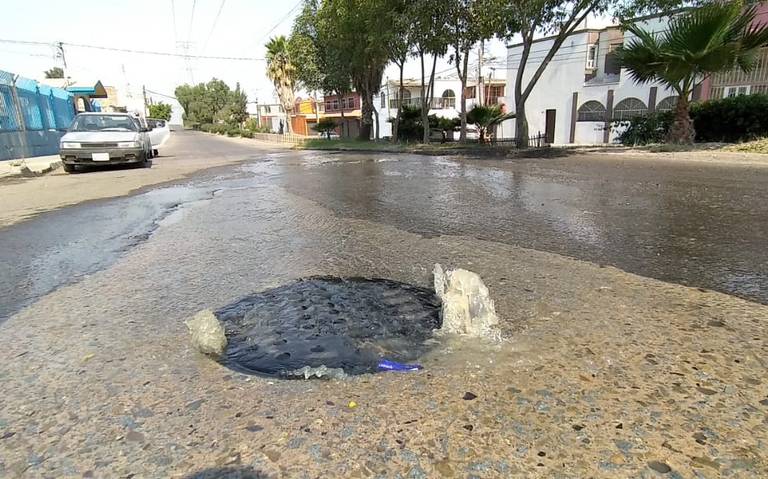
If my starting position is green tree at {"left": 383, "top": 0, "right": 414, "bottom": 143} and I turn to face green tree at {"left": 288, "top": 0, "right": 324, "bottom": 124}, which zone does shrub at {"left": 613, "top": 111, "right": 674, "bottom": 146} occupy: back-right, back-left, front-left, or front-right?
back-right

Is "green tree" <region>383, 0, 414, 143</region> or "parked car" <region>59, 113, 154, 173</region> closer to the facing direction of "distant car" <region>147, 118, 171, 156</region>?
the parked car

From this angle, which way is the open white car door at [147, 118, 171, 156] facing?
toward the camera

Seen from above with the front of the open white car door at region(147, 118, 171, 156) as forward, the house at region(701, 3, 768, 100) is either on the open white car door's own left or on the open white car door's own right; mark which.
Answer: on the open white car door's own left

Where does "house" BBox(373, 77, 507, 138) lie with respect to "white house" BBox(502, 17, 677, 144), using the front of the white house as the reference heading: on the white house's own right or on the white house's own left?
on the white house's own right

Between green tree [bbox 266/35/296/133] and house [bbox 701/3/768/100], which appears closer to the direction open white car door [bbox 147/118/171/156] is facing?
the house

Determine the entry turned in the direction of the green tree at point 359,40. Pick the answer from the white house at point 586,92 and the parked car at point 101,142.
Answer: the white house

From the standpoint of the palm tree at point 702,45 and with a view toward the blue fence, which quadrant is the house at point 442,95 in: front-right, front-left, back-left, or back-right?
front-right

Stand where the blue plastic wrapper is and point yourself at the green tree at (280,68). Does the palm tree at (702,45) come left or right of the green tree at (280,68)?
right

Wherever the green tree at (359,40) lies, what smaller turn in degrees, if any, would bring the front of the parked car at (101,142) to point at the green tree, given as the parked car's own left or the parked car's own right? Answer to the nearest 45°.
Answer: approximately 135° to the parked car's own left

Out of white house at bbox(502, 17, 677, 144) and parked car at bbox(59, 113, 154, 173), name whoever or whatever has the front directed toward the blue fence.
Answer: the white house

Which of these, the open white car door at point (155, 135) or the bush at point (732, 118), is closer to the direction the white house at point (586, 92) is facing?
the open white car door

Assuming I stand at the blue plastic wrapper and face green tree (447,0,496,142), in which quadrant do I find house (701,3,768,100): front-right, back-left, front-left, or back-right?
front-right

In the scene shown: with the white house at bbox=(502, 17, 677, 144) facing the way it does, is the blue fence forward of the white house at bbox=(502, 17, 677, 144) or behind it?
forward

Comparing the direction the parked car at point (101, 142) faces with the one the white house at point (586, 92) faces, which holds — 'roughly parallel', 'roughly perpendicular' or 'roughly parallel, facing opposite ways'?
roughly perpendicular

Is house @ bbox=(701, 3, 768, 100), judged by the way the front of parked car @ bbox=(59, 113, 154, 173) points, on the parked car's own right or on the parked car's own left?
on the parked car's own left

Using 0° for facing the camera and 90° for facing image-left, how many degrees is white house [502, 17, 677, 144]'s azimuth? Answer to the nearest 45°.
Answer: approximately 45°

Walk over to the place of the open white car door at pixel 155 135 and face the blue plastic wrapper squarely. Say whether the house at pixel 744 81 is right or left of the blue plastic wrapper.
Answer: left

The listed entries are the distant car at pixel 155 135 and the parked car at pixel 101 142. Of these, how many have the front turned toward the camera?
2
